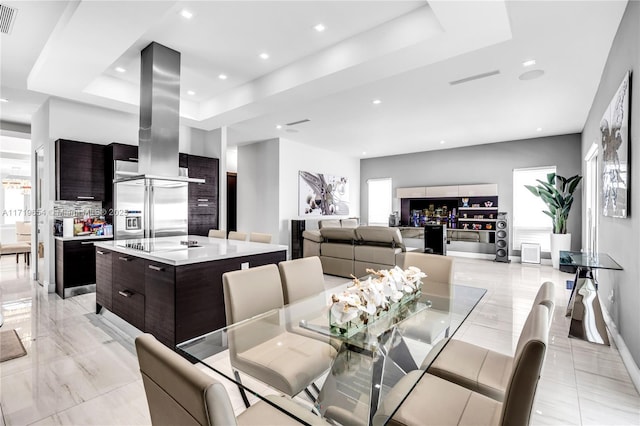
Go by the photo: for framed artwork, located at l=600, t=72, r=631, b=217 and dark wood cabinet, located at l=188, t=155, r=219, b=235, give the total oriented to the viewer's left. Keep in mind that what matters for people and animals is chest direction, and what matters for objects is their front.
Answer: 1

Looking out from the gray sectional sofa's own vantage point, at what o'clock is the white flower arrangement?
The white flower arrangement is roughly at 6 o'clock from the gray sectional sofa.

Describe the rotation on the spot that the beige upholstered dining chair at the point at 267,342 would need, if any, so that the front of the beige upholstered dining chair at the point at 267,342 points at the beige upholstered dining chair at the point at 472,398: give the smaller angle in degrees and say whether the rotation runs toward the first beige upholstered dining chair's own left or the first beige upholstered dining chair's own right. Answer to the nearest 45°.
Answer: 0° — it already faces it

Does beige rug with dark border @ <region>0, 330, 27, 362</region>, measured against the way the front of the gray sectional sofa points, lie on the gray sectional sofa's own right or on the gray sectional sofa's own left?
on the gray sectional sofa's own left

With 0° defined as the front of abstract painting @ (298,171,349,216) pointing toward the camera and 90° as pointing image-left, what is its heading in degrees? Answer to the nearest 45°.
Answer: approximately 315°

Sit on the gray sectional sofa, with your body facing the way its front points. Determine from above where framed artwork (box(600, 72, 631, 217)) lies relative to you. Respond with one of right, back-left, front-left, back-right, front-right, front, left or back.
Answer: back-right

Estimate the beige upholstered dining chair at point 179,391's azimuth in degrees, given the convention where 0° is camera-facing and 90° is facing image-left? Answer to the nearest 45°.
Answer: approximately 225°

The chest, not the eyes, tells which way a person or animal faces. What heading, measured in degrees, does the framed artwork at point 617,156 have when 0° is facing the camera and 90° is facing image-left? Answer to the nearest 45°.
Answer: approximately 90°

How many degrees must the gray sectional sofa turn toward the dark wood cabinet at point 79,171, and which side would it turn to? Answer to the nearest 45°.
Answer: approximately 90° to its left

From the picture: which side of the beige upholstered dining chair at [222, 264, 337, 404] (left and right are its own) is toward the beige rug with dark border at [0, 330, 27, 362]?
back

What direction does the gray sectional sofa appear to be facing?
away from the camera
